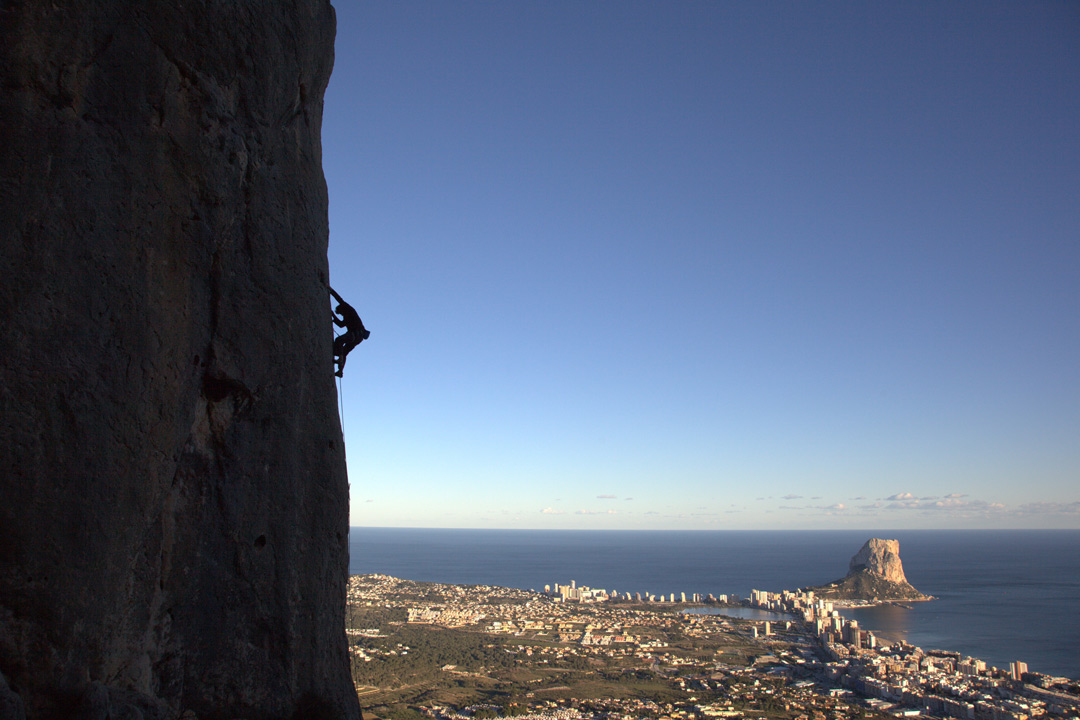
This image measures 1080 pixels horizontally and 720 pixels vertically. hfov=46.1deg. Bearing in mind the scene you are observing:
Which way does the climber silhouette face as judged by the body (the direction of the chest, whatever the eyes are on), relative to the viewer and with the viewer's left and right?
facing to the left of the viewer

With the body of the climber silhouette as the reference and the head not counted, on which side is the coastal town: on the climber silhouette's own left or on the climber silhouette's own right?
on the climber silhouette's own right
